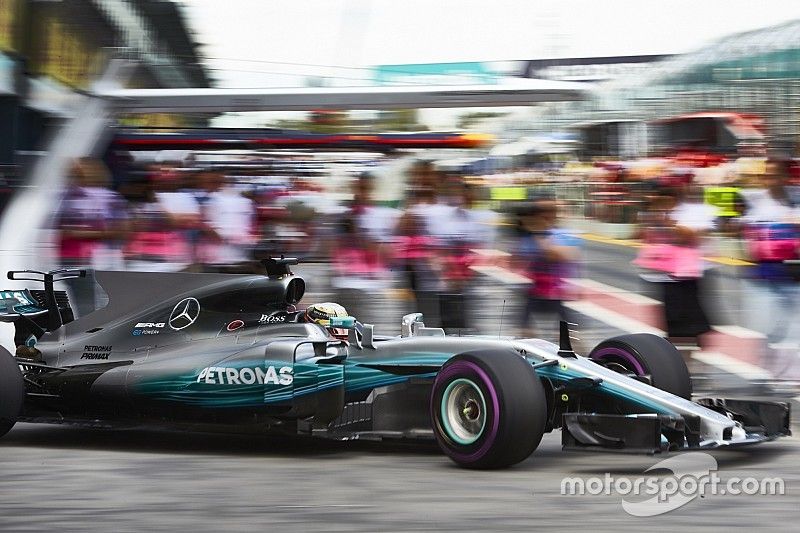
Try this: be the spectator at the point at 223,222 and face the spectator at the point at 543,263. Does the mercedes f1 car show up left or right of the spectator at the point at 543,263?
right

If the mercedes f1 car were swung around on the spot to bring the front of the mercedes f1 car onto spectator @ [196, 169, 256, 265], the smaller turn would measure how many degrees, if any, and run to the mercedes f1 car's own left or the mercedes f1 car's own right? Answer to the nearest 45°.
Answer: approximately 135° to the mercedes f1 car's own left

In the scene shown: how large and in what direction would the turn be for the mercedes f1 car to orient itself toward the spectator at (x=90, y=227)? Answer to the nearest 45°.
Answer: approximately 180°

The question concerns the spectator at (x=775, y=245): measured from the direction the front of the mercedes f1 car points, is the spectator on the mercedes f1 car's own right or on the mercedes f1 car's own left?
on the mercedes f1 car's own left

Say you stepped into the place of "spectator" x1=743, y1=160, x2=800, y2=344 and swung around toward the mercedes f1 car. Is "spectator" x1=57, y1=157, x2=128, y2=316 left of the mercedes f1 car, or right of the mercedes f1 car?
right

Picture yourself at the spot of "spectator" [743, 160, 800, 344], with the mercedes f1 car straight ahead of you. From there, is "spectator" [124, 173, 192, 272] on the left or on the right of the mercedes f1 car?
right

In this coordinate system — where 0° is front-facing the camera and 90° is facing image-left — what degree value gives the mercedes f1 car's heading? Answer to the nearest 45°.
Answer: approximately 315°

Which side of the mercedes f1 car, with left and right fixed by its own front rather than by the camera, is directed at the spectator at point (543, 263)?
left
